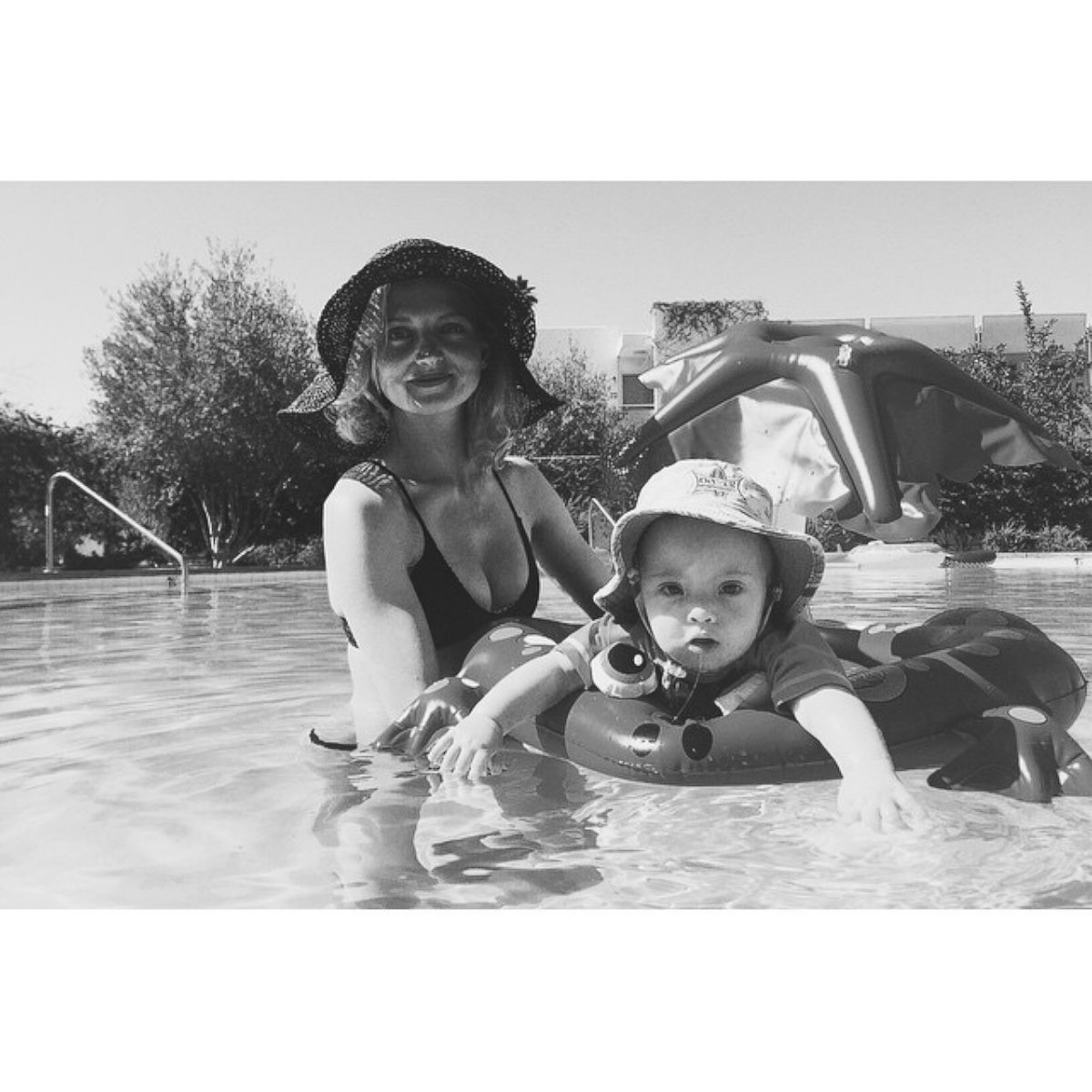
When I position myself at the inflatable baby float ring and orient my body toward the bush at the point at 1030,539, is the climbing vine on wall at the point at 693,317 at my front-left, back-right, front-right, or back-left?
front-left

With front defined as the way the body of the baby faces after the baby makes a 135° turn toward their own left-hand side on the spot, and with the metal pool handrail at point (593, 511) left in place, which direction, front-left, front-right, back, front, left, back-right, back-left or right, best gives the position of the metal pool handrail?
front-left

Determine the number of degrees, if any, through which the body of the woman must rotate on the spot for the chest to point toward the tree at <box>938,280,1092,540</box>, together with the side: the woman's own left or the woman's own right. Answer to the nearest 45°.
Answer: approximately 90° to the woman's own left

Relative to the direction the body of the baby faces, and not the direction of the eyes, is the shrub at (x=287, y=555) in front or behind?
behind

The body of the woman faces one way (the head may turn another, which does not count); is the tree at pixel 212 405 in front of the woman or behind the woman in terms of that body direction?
behind

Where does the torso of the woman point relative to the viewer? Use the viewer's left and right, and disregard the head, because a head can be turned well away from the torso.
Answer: facing the viewer and to the right of the viewer

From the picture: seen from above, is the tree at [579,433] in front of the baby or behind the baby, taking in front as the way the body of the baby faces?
behind

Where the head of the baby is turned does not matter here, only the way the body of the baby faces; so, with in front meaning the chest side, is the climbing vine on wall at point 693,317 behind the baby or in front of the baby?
behind

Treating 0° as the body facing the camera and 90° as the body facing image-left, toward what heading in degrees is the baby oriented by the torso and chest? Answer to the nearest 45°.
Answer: approximately 0°

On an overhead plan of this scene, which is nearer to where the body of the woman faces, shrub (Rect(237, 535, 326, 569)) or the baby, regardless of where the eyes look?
the baby

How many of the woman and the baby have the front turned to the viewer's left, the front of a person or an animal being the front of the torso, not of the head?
0

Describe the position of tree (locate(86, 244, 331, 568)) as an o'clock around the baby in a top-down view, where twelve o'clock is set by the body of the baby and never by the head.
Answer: The tree is roughly at 5 o'clock from the baby.
